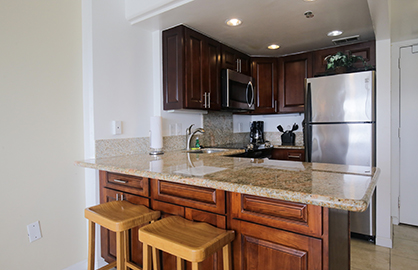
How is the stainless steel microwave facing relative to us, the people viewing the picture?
facing the viewer and to the right of the viewer

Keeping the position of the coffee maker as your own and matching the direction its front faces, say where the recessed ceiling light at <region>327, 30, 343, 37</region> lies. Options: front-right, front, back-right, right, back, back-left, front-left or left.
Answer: front-left

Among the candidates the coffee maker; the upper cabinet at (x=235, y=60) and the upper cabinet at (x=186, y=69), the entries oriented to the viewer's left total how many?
0

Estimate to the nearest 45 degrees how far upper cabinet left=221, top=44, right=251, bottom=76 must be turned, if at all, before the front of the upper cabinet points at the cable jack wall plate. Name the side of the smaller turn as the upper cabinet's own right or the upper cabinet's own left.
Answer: approximately 90° to the upper cabinet's own right

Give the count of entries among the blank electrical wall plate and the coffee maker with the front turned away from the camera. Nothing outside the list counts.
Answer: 0

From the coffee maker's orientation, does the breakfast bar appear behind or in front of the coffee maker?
in front

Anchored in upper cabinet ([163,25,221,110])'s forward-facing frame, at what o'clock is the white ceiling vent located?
The white ceiling vent is roughly at 10 o'clock from the upper cabinet.

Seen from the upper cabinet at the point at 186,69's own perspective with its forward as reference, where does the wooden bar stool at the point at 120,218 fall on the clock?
The wooden bar stool is roughly at 2 o'clock from the upper cabinet.

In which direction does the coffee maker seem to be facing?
toward the camera

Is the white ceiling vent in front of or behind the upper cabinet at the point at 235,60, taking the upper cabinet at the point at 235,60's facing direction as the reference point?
in front

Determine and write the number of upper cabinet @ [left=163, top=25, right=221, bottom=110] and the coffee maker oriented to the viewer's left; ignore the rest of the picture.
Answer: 0

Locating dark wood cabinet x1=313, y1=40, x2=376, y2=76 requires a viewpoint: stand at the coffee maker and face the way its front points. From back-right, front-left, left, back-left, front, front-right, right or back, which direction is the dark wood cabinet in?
front-left

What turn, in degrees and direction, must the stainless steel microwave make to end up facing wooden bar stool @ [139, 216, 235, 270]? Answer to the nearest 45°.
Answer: approximately 45° to its right

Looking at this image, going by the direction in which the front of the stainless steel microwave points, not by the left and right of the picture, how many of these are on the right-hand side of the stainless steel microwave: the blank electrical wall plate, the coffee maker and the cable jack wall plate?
2

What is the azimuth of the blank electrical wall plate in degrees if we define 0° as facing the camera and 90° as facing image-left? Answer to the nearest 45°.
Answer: approximately 315°

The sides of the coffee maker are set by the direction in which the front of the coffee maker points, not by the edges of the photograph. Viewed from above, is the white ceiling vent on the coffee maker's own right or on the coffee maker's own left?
on the coffee maker's own left
